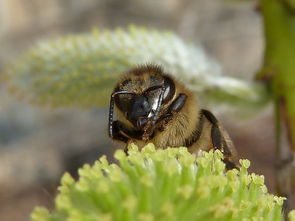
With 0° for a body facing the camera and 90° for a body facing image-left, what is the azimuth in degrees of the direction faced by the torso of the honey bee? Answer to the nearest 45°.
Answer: approximately 45°

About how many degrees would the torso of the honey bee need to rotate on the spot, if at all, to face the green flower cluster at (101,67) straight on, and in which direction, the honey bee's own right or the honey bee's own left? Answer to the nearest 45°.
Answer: approximately 135° to the honey bee's own right
